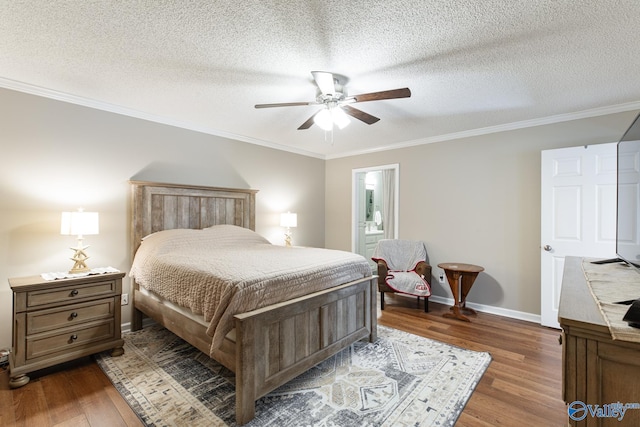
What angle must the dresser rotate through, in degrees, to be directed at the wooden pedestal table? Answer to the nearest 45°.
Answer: approximately 45° to its right

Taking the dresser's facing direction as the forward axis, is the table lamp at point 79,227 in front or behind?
in front

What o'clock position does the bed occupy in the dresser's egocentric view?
The bed is roughly at 12 o'clock from the dresser.

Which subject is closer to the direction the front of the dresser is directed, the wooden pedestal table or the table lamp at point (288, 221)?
the table lamp

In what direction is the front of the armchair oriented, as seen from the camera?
facing the viewer

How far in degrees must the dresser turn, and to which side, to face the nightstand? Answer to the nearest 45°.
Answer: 0° — it already faces it

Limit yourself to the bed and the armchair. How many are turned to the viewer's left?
0

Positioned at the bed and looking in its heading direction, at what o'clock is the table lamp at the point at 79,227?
The table lamp is roughly at 5 o'clock from the bed.

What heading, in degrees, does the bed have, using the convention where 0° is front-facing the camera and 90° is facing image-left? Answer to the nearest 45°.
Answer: approximately 315°

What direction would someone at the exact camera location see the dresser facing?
facing to the left of the viewer

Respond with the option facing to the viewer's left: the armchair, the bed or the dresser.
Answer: the dresser

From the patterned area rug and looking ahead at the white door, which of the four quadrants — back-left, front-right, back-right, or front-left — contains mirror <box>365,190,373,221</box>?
front-left

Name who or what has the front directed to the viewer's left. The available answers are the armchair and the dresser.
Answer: the dresser

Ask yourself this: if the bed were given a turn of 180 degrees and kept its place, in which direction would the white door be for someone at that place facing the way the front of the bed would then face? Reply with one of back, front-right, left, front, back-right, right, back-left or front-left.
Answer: back-right

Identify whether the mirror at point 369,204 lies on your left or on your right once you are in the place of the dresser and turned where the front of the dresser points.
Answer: on your right

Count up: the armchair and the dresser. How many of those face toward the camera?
1

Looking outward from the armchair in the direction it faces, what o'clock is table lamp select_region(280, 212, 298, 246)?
The table lamp is roughly at 3 o'clock from the armchair.

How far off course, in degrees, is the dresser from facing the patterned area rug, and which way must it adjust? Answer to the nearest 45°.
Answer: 0° — it already faces it
